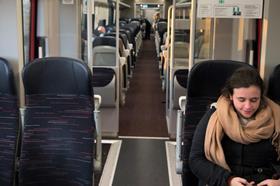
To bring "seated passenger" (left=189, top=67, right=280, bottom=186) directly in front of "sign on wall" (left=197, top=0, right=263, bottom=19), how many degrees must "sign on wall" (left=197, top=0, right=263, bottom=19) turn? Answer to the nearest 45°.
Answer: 0° — it already faces them

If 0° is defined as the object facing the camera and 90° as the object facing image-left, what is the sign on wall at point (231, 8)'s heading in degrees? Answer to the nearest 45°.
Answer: approximately 0°

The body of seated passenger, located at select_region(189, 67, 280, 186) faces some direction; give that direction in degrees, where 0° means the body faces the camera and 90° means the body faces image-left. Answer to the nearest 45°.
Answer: approximately 0°

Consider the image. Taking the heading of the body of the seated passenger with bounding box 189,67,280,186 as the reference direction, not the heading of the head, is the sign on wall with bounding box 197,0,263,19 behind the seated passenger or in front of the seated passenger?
behind
